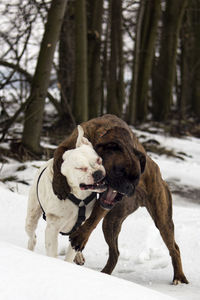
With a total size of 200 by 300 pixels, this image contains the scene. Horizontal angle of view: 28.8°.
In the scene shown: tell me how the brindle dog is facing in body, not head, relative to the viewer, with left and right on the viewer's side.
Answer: facing the viewer and to the left of the viewer

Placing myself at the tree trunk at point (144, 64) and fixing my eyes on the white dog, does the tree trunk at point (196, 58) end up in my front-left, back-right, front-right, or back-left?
back-left

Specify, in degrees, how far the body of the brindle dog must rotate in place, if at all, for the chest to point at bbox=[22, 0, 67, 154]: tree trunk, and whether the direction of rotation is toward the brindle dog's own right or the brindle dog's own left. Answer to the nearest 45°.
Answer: approximately 135° to the brindle dog's own right

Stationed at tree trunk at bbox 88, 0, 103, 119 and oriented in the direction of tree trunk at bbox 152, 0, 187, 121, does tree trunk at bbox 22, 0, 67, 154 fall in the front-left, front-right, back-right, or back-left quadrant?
back-right

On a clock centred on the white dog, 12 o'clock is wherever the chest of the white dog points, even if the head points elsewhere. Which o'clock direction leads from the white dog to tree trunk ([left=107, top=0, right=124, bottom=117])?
The tree trunk is roughly at 8 o'clock from the white dog.

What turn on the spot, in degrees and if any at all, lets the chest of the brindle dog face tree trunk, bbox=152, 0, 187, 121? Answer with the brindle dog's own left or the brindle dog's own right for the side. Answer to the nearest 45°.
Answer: approximately 135° to the brindle dog's own right

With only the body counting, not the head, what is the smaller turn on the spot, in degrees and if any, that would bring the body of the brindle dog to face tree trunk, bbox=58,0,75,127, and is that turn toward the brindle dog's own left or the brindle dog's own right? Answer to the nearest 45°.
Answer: approximately 135° to the brindle dog's own right

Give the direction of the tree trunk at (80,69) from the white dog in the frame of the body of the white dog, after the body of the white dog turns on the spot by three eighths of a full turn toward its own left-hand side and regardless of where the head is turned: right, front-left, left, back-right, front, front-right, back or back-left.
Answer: front

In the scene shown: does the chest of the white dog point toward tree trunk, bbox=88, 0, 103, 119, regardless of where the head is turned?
no

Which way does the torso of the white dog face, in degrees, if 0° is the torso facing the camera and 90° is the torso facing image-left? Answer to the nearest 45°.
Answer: approximately 315°

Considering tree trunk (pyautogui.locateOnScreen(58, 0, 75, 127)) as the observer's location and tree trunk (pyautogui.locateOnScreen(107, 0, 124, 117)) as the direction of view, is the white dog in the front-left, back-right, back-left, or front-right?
back-right

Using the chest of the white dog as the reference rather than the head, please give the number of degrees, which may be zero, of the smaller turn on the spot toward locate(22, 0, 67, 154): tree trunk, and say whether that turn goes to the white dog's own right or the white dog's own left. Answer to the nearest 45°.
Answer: approximately 135° to the white dog's own left

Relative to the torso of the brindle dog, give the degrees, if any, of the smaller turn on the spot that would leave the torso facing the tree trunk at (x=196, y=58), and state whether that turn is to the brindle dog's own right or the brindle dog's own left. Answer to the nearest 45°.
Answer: approximately 135° to the brindle dog's own right

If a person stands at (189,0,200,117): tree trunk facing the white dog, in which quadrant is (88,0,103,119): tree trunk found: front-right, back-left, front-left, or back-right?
front-right

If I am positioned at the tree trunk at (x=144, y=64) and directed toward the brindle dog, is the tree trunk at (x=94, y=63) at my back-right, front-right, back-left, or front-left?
front-right
